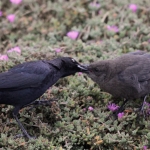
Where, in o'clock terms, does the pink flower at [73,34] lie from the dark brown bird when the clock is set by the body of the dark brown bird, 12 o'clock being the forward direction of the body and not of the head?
The pink flower is roughly at 2 o'clock from the dark brown bird.

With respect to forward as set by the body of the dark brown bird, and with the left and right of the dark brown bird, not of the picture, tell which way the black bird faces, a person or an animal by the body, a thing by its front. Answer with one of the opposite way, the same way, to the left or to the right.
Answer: the opposite way

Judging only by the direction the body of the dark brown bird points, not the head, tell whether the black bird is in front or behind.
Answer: in front

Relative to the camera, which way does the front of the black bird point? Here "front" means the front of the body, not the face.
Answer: to the viewer's right

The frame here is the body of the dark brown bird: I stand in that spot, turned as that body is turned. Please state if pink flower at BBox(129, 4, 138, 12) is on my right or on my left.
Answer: on my right

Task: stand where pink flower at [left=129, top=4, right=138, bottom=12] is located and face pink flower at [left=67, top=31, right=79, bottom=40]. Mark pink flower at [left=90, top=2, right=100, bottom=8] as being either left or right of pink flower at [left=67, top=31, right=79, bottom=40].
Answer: right

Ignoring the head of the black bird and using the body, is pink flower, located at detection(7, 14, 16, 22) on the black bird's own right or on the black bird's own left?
on the black bird's own left

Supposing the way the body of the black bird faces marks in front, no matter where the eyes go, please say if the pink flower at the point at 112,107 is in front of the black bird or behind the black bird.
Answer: in front

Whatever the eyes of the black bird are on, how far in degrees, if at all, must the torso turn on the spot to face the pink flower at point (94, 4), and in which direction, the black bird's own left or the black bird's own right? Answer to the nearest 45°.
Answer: approximately 45° to the black bird's own left

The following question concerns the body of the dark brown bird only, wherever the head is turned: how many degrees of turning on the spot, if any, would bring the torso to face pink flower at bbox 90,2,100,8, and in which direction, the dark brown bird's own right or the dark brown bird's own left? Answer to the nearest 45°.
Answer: approximately 90° to the dark brown bird's own right

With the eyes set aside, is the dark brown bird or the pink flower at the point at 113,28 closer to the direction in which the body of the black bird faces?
the dark brown bird

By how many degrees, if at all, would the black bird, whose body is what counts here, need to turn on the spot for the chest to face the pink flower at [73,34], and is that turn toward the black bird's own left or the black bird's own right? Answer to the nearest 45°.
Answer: approximately 45° to the black bird's own left

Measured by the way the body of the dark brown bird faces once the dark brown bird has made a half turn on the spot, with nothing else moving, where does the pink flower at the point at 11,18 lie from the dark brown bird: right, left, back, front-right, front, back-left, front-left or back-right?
back-left

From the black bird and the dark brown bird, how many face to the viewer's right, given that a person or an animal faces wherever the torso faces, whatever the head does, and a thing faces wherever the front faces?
1

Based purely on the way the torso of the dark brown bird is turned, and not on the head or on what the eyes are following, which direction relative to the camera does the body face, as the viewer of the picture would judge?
to the viewer's left
